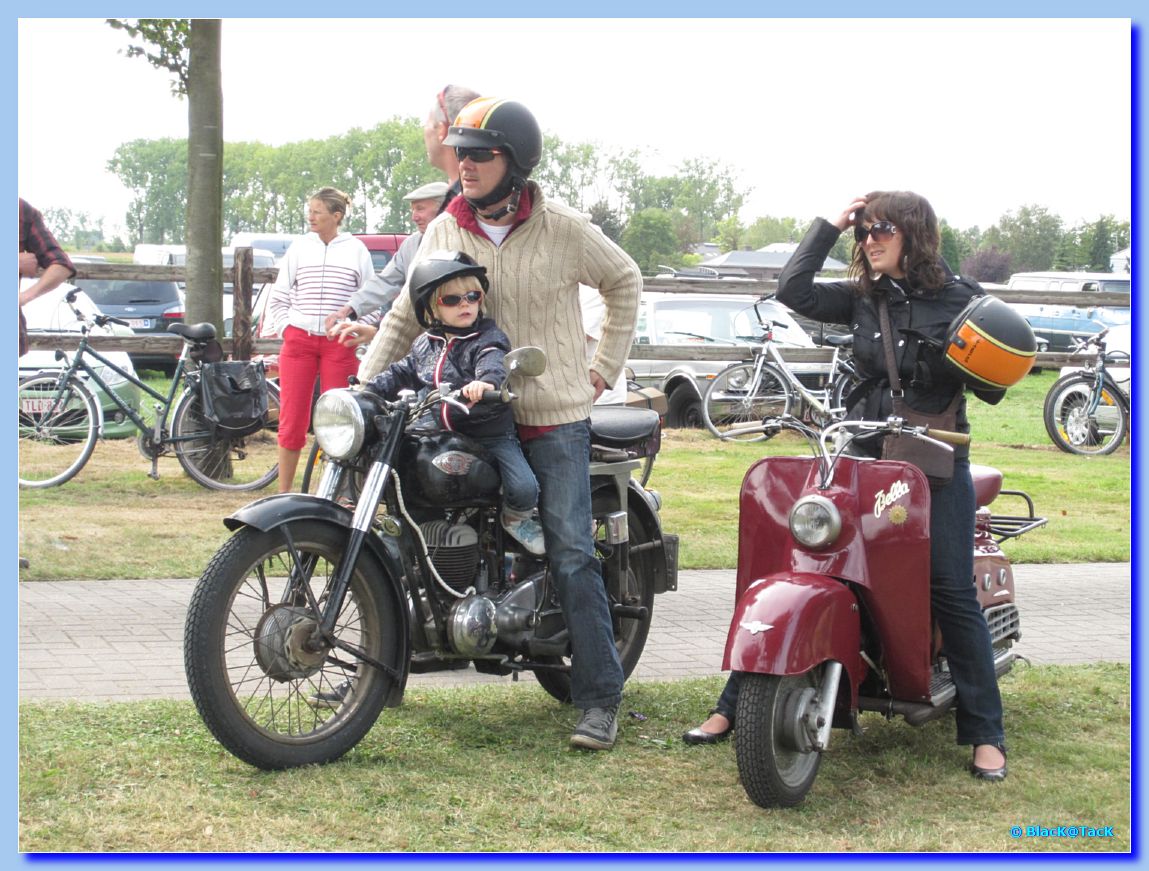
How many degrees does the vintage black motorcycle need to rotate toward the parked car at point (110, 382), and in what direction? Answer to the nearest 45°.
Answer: approximately 135° to its right

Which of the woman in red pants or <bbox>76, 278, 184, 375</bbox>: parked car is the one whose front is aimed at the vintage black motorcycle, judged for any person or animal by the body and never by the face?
the woman in red pants

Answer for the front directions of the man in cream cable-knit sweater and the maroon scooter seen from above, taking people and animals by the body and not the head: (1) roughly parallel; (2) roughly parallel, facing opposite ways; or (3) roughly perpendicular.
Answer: roughly parallel

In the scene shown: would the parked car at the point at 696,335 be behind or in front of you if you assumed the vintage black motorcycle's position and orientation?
behind

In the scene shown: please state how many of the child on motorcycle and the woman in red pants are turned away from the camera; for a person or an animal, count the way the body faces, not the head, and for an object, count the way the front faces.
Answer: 0

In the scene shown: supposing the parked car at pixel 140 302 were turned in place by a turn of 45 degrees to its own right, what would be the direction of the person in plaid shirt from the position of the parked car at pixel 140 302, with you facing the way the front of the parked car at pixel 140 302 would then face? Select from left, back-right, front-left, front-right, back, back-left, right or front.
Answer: back-right

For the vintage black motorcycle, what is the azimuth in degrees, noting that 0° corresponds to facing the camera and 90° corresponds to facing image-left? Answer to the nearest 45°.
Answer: approximately 45°

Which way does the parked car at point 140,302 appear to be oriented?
away from the camera

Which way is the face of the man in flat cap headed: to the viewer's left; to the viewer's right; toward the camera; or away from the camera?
to the viewer's left

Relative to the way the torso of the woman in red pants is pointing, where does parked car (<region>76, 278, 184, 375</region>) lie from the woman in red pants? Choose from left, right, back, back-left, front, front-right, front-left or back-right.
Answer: back

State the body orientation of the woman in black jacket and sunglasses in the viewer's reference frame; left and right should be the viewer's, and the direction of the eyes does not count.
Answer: facing the viewer and to the left of the viewer

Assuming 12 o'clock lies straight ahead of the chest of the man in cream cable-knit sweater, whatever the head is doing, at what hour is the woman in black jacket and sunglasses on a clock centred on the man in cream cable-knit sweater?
The woman in black jacket and sunglasses is roughly at 8 o'clock from the man in cream cable-knit sweater.

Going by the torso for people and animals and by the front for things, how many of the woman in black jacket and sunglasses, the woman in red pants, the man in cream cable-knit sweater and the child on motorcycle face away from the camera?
0

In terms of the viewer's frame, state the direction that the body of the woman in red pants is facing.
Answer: toward the camera

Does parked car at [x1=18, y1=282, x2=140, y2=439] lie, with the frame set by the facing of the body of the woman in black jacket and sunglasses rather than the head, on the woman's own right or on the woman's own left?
on the woman's own right
